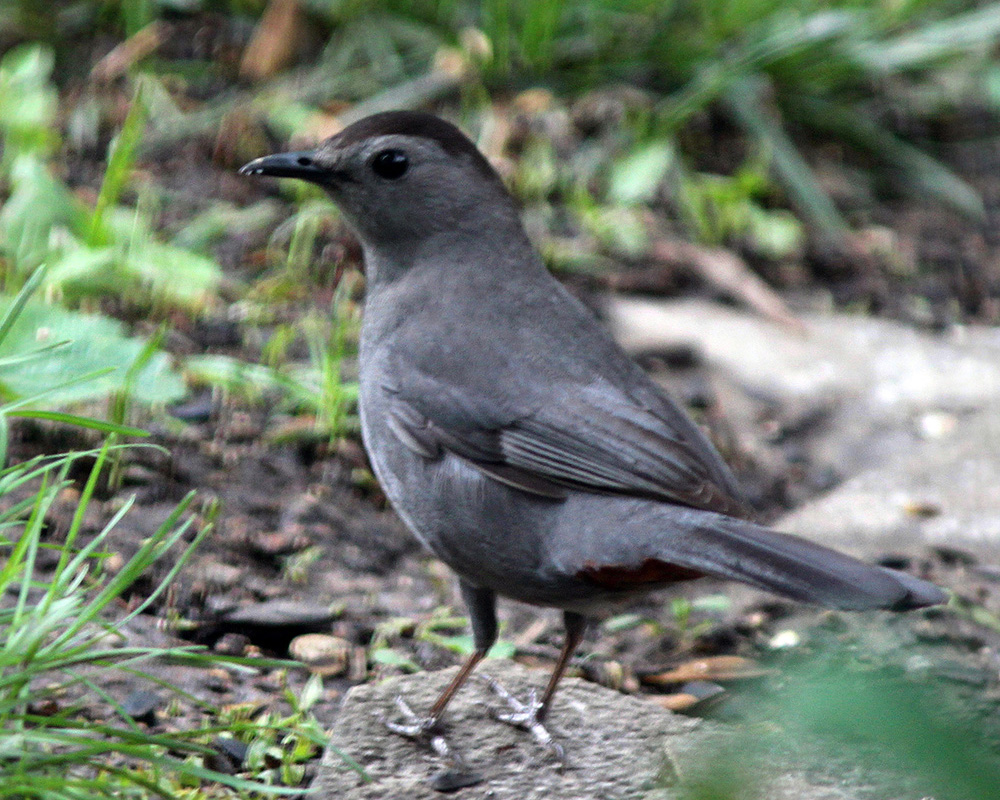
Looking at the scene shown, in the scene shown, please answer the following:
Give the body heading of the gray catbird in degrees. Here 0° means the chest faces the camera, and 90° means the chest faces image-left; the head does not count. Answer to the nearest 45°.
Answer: approximately 90°

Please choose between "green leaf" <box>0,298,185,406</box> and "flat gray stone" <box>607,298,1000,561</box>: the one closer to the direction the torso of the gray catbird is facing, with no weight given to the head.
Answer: the green leaf

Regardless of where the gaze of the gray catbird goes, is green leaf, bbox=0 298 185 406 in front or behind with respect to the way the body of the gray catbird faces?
in front

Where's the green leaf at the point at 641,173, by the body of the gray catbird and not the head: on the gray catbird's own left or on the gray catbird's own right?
on the gray catbird's own right

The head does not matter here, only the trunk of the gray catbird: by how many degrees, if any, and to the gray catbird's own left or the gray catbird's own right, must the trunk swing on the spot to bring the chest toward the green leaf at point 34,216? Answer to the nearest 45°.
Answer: approximately 45° to the gray catbird's own right

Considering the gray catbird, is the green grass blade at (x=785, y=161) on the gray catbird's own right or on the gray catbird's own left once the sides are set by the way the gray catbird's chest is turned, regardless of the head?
on the gray catbird's own right
